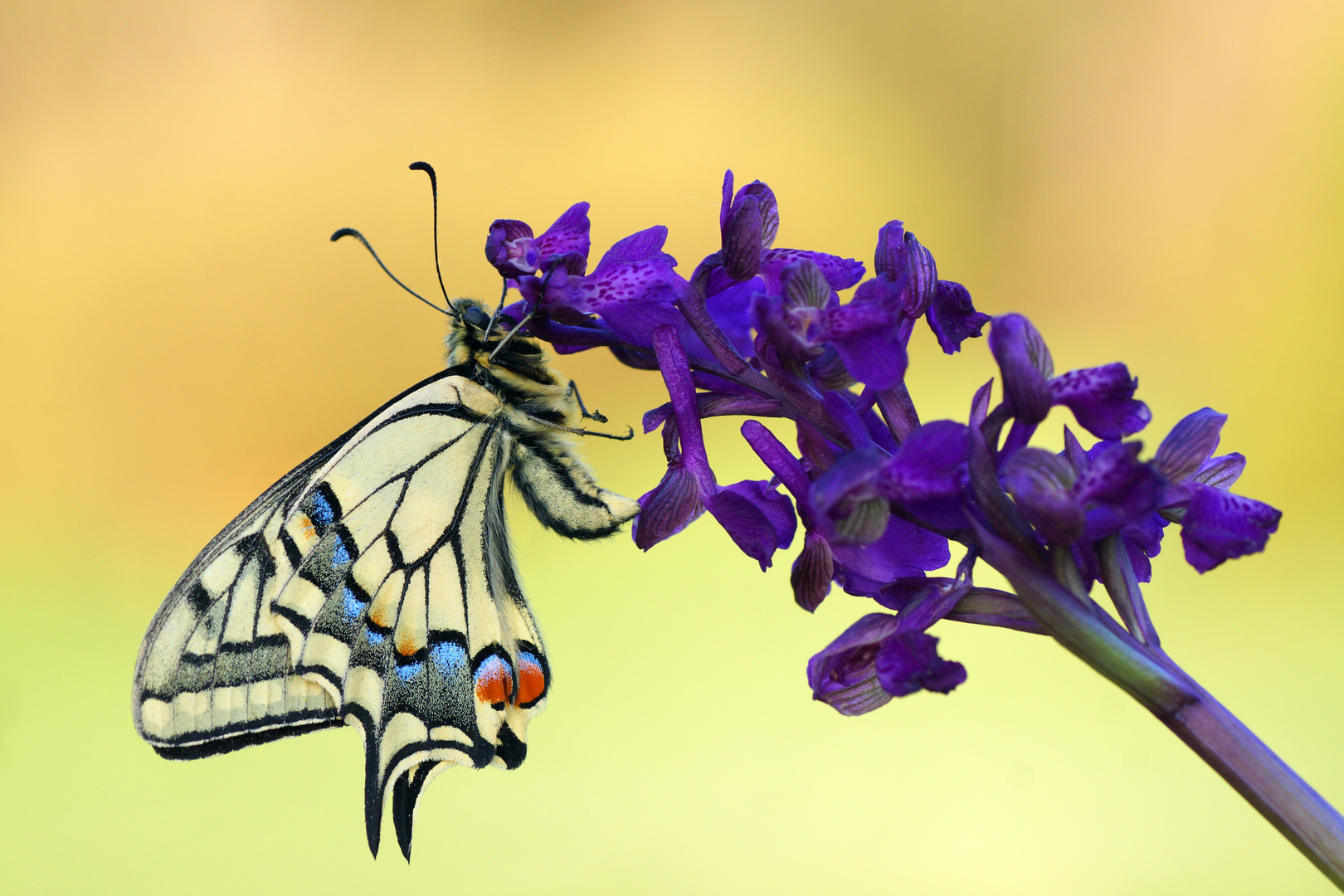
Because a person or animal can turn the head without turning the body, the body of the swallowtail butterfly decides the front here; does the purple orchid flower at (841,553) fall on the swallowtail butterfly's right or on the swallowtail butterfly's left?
on the swallowtail butterfly's left
